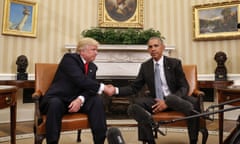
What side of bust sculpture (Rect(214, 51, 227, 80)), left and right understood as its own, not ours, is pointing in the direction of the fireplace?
right

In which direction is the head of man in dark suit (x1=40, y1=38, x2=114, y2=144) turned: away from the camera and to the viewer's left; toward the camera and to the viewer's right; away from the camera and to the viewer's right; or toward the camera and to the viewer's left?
toward the camera and to the viewer's right

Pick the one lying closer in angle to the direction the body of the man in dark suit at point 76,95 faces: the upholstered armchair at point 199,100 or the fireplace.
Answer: the upholstered armchair

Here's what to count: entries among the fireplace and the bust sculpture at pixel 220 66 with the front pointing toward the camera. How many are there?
2

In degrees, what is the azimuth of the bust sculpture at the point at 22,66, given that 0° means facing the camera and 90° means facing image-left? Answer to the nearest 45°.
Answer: approximately 315°

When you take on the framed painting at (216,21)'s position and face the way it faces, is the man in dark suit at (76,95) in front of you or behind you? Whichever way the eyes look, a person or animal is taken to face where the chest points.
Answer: in front

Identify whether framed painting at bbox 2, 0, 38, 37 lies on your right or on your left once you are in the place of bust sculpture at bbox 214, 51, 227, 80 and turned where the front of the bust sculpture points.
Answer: on your right

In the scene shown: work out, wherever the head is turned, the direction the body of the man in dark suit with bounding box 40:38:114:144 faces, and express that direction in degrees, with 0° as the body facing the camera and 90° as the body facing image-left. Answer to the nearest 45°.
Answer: approximately 315°

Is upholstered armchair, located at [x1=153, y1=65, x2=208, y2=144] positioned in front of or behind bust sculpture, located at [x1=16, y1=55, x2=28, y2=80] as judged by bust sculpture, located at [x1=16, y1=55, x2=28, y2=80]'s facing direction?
in front

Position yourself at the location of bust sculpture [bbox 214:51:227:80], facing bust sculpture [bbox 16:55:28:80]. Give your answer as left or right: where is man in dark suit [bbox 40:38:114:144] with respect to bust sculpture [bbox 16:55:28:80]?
left

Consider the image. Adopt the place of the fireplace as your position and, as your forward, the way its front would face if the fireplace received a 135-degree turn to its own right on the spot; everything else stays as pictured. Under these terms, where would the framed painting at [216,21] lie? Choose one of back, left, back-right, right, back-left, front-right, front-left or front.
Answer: back-right

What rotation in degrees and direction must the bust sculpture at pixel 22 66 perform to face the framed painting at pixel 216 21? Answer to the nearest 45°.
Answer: approximately 45° to its left
